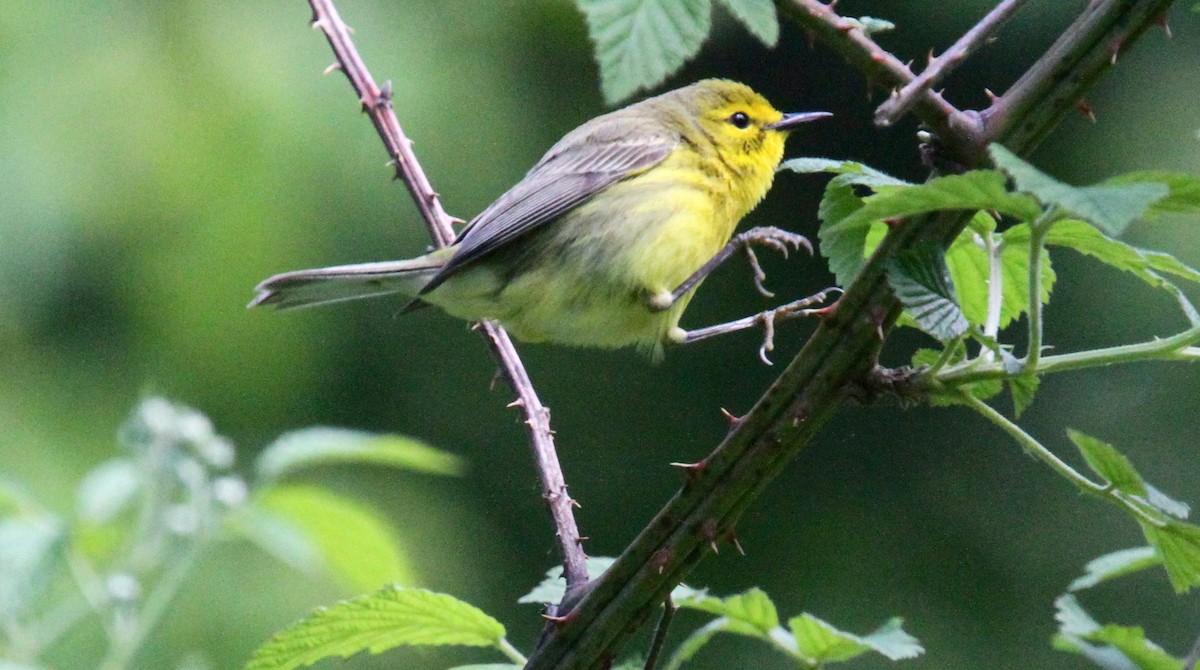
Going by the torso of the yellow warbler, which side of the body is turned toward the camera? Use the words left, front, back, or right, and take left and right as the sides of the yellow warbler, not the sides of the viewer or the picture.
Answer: right

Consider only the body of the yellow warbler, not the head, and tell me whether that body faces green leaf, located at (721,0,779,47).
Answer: no

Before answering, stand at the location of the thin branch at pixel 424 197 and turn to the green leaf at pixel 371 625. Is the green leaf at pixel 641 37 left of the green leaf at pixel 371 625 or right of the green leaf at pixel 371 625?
left

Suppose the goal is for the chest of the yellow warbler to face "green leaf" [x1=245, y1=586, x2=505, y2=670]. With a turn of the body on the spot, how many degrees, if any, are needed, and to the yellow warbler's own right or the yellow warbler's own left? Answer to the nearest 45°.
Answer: approximately 90° to the yellow warbler's own right

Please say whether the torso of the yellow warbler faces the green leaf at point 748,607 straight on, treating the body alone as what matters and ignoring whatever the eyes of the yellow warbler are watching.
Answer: no
